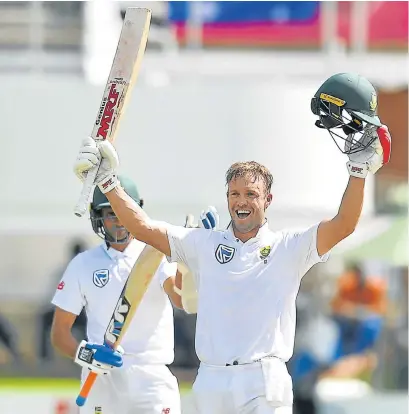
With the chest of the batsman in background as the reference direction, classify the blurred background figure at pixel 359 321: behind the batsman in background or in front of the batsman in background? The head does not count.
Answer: behind

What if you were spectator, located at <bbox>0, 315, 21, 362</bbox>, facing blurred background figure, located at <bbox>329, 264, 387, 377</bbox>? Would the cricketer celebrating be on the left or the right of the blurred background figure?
right

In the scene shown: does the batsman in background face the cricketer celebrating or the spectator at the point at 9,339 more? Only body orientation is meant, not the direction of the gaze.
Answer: the cricketer celebrating

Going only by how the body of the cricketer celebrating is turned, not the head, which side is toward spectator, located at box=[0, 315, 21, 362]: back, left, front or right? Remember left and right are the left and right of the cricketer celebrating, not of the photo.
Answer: back

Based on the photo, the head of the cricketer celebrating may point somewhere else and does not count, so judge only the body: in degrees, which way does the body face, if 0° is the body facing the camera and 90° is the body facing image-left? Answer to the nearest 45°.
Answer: approximately 0°

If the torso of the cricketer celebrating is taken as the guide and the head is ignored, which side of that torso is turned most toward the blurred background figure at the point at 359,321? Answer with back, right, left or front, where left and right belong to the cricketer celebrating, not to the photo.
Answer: back

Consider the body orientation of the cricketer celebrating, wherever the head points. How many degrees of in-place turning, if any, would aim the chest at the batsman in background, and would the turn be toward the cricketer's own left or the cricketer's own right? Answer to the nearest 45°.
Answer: approximately 135° to the cricketer's own right

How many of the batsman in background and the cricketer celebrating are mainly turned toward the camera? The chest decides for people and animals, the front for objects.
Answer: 2
